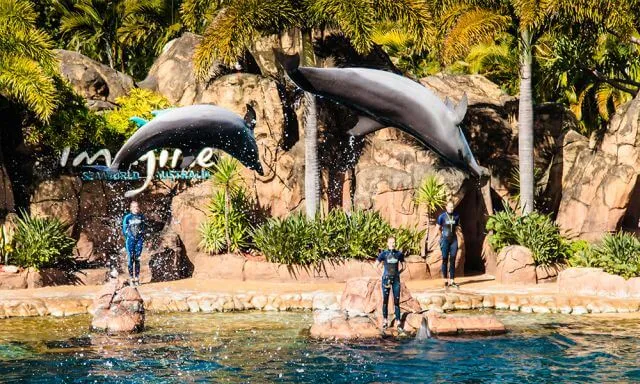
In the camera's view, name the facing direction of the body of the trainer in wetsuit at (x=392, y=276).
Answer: toward the camera

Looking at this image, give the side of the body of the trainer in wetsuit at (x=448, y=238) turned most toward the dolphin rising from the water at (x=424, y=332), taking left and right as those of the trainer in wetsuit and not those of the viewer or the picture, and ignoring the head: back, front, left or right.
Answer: front

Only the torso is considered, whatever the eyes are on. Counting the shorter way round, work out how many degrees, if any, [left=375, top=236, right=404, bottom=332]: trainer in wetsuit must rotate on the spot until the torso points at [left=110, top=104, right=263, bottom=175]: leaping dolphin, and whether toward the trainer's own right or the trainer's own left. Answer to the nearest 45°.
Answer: approximately 90° to the trainer's own right

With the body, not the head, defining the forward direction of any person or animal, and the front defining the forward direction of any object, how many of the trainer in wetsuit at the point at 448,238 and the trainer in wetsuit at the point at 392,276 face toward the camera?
2

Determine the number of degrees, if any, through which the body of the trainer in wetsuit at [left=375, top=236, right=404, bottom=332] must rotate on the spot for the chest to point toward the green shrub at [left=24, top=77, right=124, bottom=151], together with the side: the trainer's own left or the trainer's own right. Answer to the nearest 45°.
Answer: approximately 135° to the trainer's own right

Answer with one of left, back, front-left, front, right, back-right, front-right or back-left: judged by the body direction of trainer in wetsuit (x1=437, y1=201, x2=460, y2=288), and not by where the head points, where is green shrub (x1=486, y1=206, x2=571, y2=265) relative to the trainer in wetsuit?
back-left

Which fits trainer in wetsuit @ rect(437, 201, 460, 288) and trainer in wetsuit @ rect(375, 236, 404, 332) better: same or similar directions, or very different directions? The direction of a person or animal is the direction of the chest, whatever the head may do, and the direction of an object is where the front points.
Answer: same or similar directions

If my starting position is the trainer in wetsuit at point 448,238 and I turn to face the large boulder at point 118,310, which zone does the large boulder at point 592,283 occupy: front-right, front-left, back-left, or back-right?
back-left

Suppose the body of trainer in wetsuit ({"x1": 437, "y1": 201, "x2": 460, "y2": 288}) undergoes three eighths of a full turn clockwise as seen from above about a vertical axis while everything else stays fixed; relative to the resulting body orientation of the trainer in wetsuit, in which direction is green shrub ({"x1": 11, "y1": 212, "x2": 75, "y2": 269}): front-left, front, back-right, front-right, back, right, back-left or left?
front-left

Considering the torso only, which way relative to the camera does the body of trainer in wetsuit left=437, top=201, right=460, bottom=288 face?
toward the camera

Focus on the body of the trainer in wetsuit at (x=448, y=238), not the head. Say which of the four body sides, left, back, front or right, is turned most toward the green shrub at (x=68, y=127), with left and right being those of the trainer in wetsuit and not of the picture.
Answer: right

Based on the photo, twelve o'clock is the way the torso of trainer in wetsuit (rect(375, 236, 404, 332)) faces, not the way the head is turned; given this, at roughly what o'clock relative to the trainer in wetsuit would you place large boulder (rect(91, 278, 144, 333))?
The large boulder is roughly at 3 o'clock from the trainer in wetsuit.
